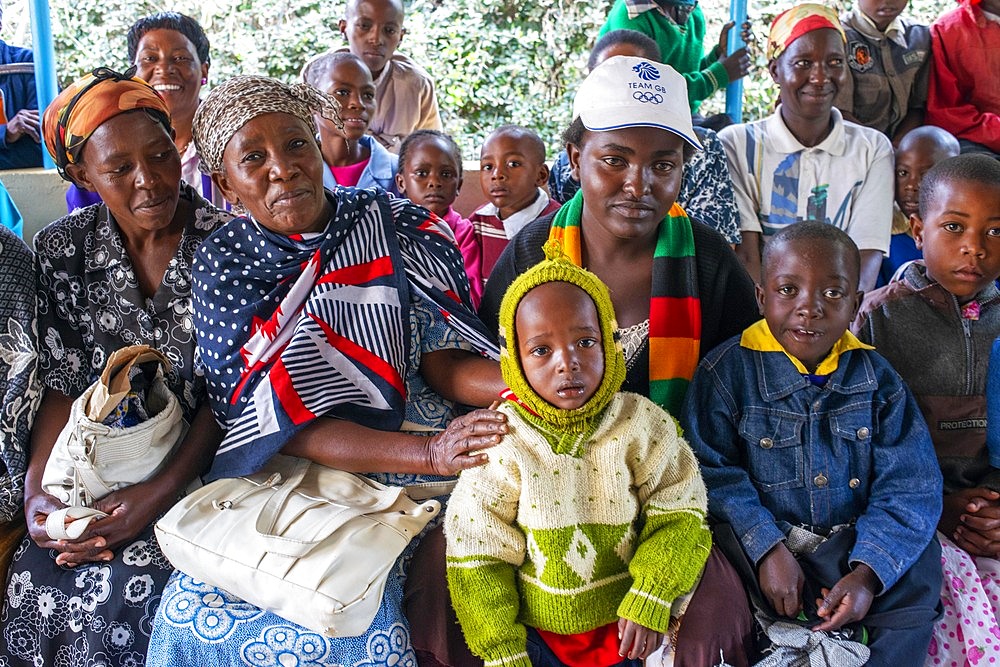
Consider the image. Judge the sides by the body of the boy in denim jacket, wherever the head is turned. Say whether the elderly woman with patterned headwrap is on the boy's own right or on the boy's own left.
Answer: on the boy's own right

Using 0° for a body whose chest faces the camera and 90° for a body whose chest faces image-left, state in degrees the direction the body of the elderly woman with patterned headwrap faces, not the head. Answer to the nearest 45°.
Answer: approximately 0°

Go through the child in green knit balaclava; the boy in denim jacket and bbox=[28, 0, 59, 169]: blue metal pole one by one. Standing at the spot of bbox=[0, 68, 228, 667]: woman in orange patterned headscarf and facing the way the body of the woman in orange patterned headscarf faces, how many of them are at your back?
1

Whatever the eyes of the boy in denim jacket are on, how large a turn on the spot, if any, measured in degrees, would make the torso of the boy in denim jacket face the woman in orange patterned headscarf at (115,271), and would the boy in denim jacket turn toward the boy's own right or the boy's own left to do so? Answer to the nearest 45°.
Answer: approximately 90° to the boy's own right

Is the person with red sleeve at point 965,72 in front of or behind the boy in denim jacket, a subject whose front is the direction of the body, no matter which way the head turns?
behind

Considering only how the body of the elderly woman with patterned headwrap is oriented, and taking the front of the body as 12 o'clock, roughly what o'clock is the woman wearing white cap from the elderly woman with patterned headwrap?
The woman wearing white cap is roughly at 9 o'clock from the elderly woman with patterned headwrap.

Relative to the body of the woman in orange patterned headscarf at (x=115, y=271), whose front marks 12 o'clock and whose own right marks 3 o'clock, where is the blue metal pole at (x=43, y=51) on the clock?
The blue metal pole is roughly at 6 o'clock from the woman in orange patterned headscarf.

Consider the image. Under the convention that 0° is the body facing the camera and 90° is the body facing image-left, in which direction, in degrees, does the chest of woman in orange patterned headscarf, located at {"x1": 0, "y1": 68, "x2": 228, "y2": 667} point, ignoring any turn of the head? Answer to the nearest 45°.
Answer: approximately 0°

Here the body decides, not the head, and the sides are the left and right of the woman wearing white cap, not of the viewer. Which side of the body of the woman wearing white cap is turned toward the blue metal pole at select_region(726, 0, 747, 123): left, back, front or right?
back

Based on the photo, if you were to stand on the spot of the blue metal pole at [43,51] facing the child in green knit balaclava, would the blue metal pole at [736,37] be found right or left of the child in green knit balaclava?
left
